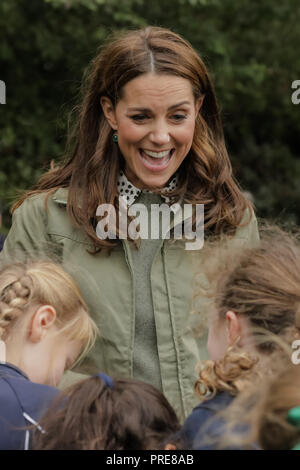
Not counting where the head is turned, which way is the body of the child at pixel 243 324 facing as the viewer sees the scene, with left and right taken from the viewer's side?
facing away from the viewer and to the left of the viewer

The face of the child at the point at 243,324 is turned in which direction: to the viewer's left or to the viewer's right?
to the viewer's left

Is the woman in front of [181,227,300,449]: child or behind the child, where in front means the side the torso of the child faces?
in front

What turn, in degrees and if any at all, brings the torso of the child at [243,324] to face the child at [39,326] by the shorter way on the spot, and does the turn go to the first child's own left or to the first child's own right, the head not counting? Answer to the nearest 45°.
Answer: approximately 45° to the first child's own left
